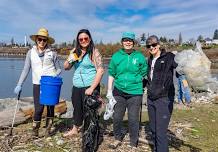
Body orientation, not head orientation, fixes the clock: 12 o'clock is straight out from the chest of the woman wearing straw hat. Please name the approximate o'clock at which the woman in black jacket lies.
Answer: The woman in black jacket is roughly at 10 o'clock from the woman wearing straw hat.

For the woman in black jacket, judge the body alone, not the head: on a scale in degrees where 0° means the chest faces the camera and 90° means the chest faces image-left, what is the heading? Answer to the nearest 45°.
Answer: approximately 45°

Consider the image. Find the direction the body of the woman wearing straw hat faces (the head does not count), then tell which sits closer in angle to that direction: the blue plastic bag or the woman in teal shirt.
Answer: the woman in teal shirt

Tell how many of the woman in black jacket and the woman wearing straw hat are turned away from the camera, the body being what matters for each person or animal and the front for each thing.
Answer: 0

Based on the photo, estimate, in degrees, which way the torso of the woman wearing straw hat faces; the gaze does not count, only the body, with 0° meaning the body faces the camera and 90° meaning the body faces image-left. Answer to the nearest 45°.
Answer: approximately 0°

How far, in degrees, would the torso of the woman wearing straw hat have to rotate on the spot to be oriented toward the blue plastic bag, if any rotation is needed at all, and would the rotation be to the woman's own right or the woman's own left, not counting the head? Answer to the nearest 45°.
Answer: approximately 135° to the woman's own left

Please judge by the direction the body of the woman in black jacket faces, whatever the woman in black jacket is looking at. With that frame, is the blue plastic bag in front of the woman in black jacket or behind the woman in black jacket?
behind
